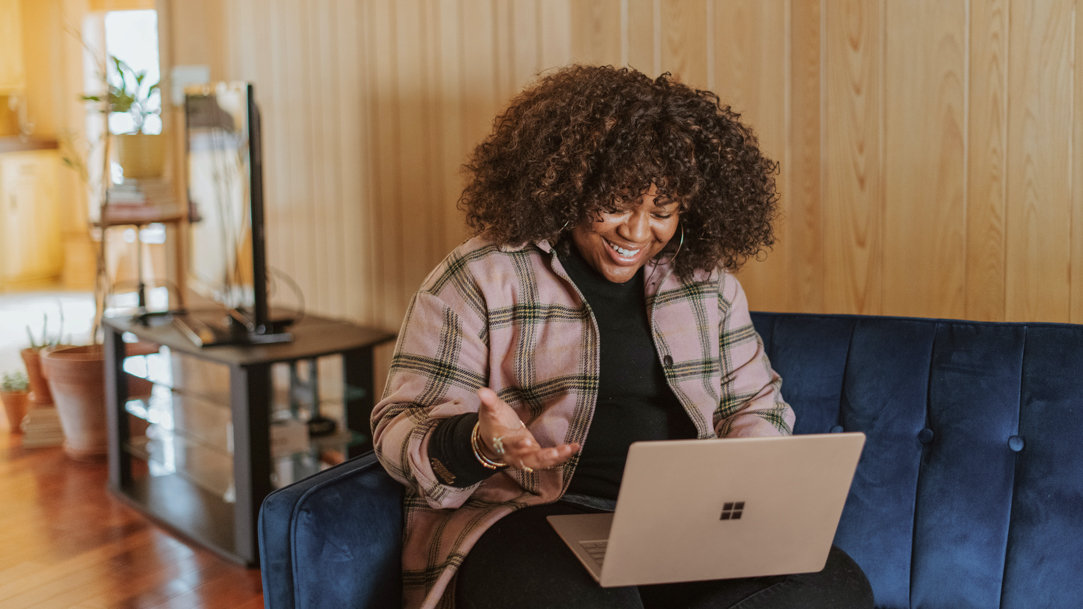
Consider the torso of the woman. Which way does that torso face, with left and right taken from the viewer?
facing the viewer and to the right of the viewer

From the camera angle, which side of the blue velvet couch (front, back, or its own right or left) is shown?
front

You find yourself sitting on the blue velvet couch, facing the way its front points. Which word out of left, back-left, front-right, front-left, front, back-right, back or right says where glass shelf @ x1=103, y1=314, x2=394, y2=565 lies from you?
back-right

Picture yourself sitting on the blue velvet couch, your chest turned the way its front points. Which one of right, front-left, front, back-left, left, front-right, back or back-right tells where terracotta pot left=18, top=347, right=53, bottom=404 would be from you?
back-right

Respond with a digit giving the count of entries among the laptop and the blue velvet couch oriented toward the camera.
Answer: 1

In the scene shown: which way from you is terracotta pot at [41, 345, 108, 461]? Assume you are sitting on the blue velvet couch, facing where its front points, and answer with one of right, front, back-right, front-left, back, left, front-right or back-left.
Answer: back-right

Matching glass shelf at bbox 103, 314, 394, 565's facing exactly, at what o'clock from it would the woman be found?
The woman is roughly at 10 o'clock from the glass shelf.

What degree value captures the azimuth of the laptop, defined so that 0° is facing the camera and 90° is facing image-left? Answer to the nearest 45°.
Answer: approximately 135°

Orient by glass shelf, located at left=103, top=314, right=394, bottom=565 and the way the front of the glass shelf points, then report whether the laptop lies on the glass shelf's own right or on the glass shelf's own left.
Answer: on the glass shelf's own left

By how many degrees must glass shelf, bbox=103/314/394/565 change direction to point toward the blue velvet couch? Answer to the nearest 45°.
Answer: approximately 90° to its left

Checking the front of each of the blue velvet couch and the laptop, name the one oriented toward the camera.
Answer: the blue velvet couch
